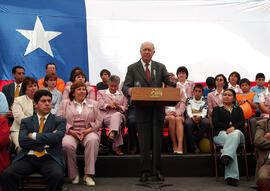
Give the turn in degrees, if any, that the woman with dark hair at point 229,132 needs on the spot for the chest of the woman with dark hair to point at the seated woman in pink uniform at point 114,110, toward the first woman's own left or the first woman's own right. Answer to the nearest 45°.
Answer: approximately 90° to the first woman's own right

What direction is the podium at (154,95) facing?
toward the camera

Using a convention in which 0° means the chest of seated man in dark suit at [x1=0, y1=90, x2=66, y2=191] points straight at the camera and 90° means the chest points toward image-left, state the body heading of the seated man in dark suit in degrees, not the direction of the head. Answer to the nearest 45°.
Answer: approximately 0°

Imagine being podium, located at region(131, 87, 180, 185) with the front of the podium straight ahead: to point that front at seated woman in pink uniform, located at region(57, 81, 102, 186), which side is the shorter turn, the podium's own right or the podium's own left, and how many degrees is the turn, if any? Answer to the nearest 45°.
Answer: approximately 135° to the podium's own right

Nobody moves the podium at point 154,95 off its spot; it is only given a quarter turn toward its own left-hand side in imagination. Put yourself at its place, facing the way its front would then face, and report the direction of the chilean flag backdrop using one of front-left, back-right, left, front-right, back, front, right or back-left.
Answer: left

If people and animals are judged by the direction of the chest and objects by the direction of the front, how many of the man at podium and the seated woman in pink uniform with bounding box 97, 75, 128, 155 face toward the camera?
2

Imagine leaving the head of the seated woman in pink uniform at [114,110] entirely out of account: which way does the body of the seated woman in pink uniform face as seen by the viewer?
toward the camera

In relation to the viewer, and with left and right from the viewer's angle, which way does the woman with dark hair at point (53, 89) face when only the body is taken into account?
facing the viewer and to the right of the viewer
